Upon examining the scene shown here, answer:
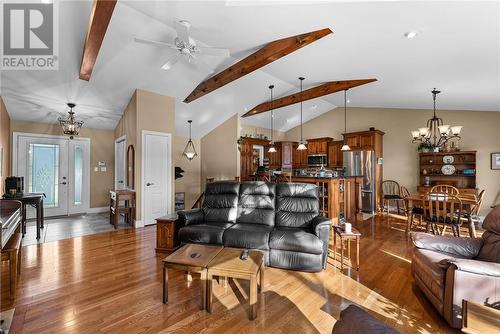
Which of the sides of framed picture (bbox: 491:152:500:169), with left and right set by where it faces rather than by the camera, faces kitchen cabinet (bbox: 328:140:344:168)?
right

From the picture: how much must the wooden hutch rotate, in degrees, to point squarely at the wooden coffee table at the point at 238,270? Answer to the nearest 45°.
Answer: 0° — it already faces it

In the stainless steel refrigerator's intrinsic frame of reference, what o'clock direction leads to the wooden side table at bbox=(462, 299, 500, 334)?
The wooden side table is roughly at 12 o'clock from the stainless steel refrigerator.

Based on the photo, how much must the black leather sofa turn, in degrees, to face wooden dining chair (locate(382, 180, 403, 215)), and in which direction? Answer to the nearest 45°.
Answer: approximately 180°

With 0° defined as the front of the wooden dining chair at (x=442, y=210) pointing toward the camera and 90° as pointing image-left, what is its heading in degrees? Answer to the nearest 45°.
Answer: approximately 180°

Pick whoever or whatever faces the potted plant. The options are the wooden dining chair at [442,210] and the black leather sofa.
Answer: the wooden dining chair

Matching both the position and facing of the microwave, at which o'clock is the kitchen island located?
The kitchen island is roughly at 12 o'clock from the microwave.

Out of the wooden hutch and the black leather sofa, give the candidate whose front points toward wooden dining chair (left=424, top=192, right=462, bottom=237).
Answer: the wooden hutch

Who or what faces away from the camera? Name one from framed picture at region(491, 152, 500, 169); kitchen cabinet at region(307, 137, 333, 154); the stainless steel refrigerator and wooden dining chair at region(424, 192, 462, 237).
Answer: the wooden dining chair

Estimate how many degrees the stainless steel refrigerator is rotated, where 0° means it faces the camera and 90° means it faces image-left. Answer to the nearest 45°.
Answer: approximately 0°

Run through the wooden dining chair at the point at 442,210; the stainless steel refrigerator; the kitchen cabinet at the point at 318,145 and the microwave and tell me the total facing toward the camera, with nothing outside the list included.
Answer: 3

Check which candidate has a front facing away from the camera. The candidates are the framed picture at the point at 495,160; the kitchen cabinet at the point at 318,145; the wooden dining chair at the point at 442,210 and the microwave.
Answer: the wooden dining chair

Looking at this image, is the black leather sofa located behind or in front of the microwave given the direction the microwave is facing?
in front
